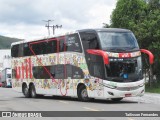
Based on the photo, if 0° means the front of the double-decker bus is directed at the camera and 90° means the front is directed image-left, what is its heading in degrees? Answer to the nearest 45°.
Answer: approximately 315°

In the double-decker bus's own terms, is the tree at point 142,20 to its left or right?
on its left
